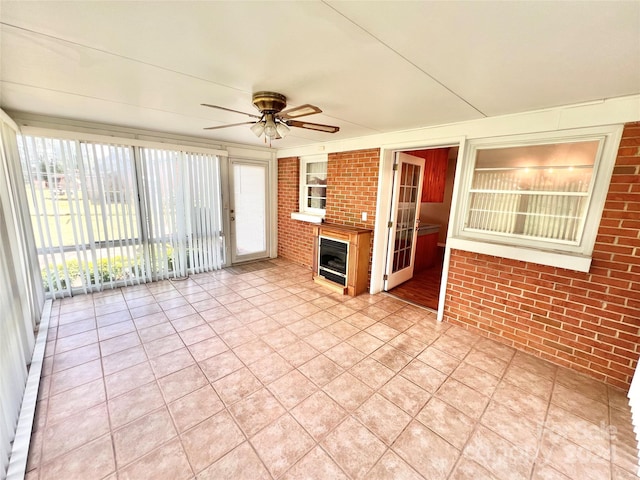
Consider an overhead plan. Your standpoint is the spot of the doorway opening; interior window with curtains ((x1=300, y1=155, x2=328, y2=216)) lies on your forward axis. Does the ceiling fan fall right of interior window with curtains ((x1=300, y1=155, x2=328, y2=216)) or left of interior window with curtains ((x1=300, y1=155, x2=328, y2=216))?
left

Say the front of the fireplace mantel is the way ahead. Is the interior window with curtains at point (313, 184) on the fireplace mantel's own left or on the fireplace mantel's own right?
on the fireplace mantel's own right

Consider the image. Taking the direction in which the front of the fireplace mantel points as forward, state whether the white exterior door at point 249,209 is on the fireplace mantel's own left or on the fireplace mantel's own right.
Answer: on the fireplace mantel's own right

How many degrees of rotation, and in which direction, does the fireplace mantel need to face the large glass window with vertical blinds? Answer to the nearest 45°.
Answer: approximately 45° to its right

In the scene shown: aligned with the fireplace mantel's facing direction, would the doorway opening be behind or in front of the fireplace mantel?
behind

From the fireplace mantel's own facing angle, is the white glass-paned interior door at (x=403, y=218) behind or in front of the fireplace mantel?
behind

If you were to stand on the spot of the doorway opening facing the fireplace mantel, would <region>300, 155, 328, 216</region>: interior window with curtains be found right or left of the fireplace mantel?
right

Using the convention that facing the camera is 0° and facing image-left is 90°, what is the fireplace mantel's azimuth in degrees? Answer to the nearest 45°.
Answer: approximately 45°

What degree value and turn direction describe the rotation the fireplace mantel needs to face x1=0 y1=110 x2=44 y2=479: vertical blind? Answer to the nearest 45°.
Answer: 0° — it already faces it
